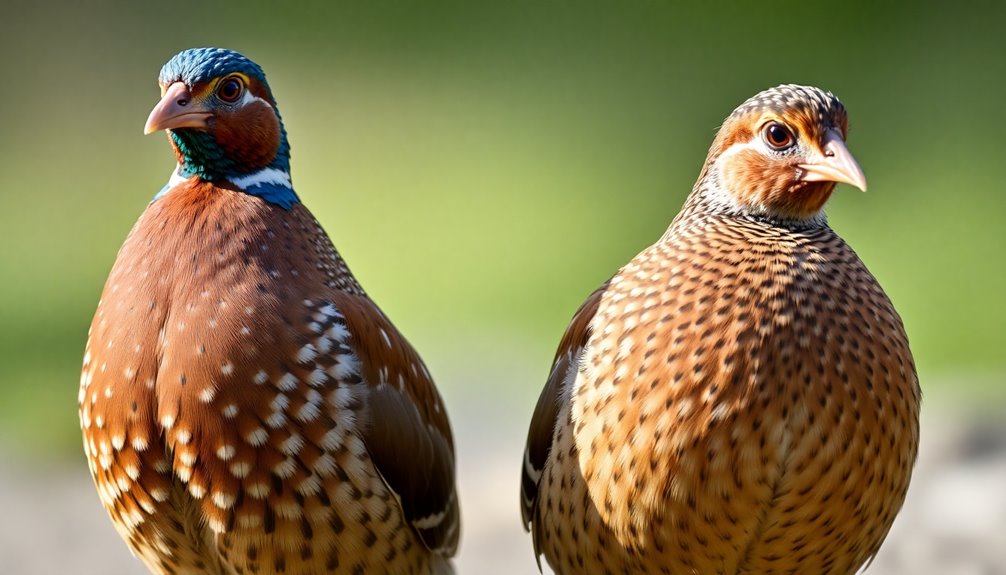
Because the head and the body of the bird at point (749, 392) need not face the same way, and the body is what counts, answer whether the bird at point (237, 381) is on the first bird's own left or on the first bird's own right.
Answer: on the first bird's own right

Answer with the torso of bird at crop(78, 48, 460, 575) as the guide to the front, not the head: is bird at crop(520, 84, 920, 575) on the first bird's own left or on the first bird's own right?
on the first bird's own left

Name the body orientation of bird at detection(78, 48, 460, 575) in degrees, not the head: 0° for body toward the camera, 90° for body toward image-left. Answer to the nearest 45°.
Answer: approximately 45°

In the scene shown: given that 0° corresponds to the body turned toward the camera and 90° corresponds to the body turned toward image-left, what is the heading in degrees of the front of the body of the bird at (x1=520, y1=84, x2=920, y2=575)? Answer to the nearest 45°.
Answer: approximately 315°
